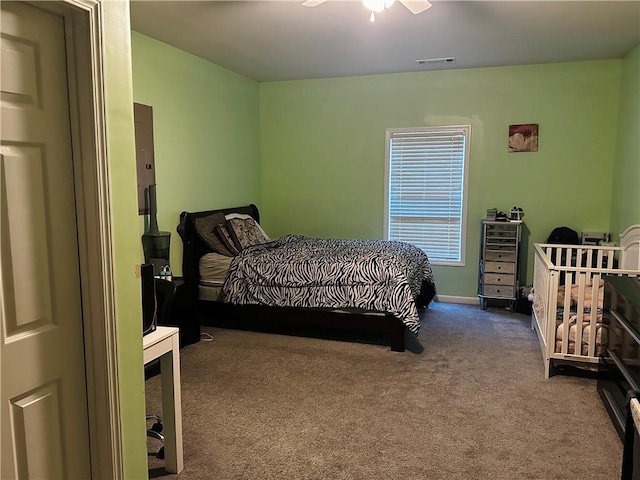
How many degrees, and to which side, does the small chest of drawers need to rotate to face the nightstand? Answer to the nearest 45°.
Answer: approximately 45° to its right

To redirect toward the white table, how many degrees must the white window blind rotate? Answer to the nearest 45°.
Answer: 0° — it already faces it

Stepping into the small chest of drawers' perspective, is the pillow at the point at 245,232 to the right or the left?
on its right

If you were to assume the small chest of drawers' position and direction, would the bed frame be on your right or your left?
on your right

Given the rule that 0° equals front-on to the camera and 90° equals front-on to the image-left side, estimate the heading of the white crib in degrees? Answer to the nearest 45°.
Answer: approximately 90°

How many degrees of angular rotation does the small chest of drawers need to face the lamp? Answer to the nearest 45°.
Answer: approximately 45° to its right

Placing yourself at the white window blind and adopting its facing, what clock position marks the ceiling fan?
The ceiling fan is roughly at 12 o'clock from the white window blind.
